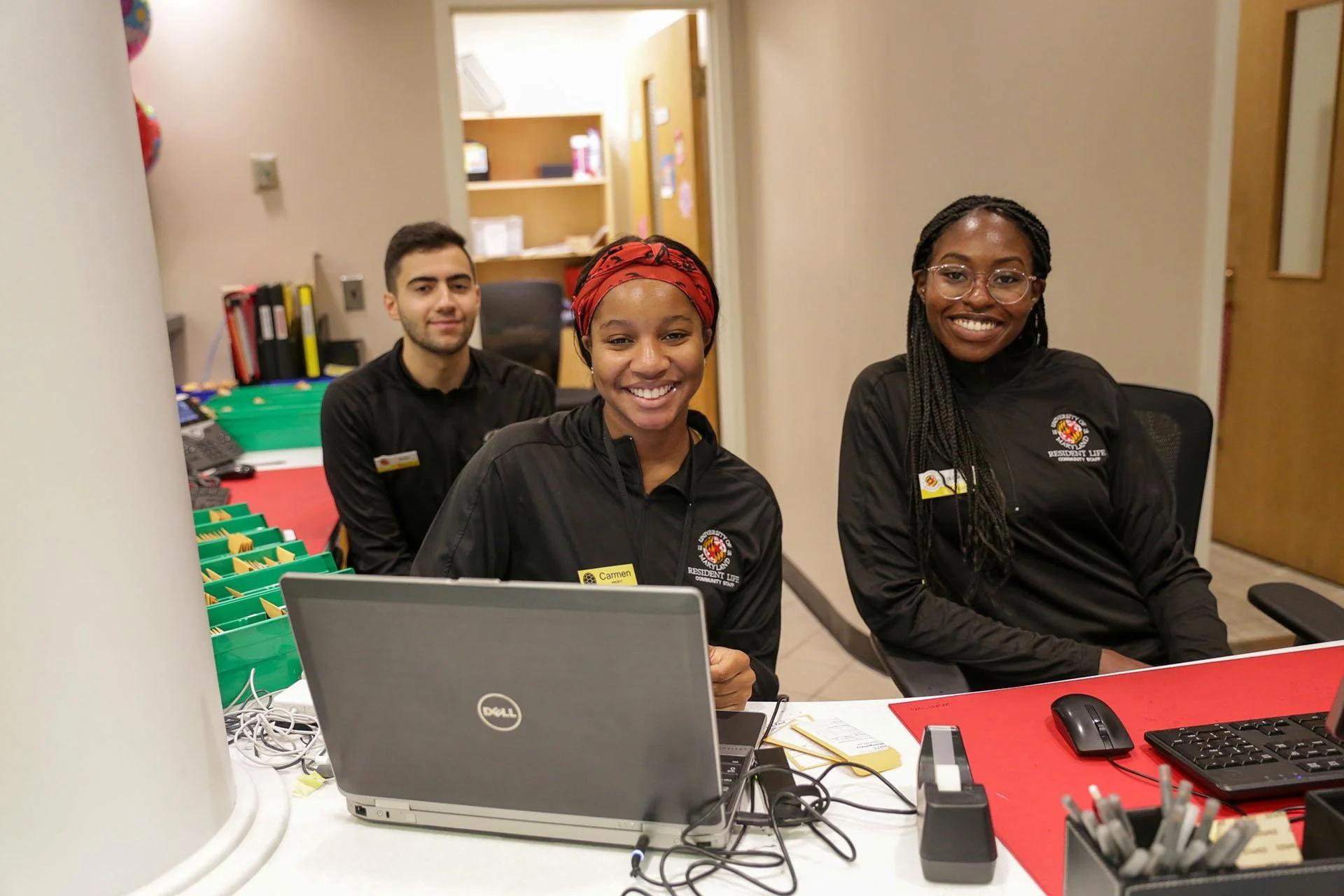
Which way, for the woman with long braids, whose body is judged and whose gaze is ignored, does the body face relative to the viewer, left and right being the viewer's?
facing the viewer

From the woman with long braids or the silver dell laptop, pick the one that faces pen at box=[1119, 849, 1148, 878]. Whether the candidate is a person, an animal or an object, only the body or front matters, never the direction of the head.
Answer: the woman with long braids

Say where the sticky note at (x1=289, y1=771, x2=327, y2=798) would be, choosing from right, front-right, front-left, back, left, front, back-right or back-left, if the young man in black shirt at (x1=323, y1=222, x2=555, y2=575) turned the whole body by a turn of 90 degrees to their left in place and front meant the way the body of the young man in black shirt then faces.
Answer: right

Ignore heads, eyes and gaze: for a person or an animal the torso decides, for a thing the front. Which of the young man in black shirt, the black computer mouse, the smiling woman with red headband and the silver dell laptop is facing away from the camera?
the silver dell laptop

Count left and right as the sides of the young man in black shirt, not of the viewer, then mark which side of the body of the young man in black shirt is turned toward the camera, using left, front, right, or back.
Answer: front

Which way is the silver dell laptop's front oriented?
away from the camera

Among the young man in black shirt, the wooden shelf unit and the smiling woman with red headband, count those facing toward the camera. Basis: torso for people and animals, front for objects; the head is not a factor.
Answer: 3

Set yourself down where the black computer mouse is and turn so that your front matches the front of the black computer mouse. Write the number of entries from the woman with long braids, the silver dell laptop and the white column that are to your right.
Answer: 2

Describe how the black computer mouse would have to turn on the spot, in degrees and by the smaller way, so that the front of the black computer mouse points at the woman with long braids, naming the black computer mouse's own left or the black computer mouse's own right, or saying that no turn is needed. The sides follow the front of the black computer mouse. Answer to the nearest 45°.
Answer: approximately 135° to the black computer mouse's own left

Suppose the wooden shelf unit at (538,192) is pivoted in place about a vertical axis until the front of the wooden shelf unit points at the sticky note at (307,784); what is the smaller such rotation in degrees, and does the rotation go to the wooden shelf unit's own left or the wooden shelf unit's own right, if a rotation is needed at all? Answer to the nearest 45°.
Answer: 0° — it already faces it

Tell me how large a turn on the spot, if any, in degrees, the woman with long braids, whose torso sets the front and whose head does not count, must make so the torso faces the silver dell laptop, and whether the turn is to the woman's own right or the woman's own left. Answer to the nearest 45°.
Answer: approximately 45° to the woman's own right

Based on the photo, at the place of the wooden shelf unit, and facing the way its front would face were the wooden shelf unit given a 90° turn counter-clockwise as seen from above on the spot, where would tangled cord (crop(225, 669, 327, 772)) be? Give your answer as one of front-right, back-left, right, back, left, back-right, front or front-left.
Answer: right

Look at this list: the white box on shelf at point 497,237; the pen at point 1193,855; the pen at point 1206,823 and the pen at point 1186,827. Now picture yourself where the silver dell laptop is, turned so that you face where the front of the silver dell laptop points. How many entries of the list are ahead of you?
1

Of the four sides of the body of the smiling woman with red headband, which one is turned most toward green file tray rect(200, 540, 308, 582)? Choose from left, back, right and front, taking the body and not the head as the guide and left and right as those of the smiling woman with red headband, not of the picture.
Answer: right

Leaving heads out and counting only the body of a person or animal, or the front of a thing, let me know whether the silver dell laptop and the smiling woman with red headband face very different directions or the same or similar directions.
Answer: very different directions

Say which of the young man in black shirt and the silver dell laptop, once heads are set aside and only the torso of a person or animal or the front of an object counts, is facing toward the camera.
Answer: the young man in black shirt

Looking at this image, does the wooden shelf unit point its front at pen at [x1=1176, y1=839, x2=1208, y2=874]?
yes

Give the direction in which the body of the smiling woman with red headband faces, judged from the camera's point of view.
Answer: toward the camera

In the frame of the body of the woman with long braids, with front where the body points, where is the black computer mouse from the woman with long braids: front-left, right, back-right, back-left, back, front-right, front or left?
front

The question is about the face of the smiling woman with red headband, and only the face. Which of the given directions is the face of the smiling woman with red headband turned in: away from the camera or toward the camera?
toward the camera
